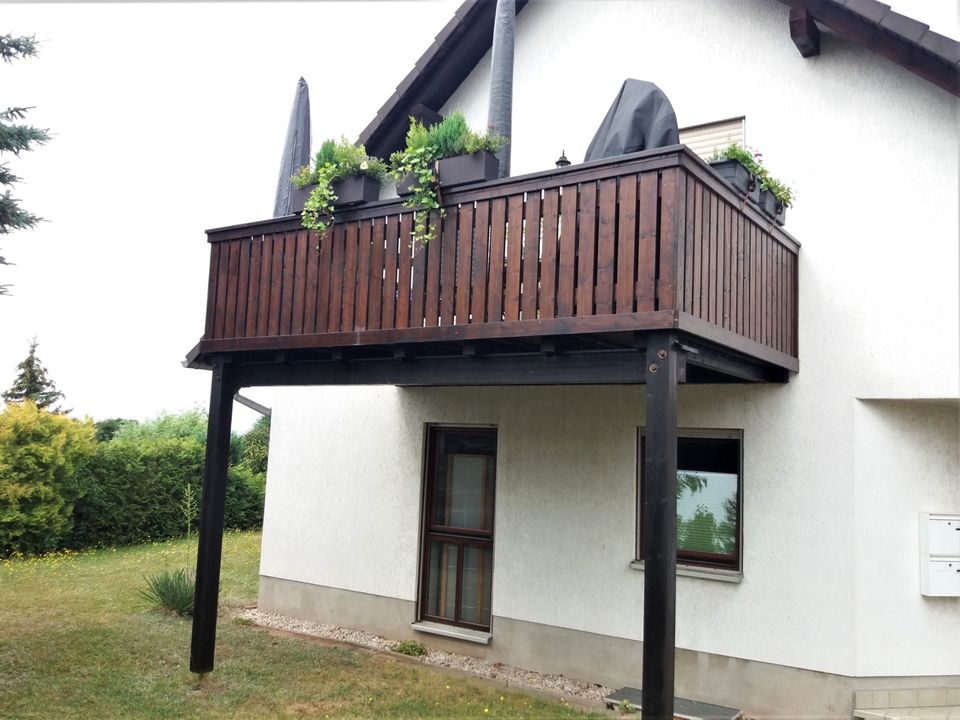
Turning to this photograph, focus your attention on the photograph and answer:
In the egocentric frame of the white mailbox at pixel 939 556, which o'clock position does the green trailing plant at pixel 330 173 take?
The green trailing plant is roughly at 2 o'clock from the white mailbox.

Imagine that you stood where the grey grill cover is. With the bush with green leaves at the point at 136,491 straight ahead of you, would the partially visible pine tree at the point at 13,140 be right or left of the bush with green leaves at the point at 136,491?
left

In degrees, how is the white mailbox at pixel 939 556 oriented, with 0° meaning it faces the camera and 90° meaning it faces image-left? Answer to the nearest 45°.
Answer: approximately 0°

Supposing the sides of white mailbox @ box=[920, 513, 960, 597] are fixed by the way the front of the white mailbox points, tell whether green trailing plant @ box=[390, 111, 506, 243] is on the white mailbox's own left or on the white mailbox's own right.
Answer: on the white mailbox's own right

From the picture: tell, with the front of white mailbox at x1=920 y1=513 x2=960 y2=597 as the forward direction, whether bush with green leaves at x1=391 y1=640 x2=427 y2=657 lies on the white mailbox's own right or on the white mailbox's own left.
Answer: on the white mailbox's own right

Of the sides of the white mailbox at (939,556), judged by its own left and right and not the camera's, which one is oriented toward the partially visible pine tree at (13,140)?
right

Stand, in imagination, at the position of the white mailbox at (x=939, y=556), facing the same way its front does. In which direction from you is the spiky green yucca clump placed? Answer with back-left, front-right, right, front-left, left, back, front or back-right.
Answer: right

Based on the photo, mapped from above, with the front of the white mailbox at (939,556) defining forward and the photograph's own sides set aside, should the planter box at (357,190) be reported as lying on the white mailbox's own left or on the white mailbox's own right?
on the white mailbox's own right

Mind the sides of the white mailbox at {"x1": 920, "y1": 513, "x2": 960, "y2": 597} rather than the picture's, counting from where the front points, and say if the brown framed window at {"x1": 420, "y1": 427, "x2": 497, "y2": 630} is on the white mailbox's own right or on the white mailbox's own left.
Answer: on the white mailbox's own right
